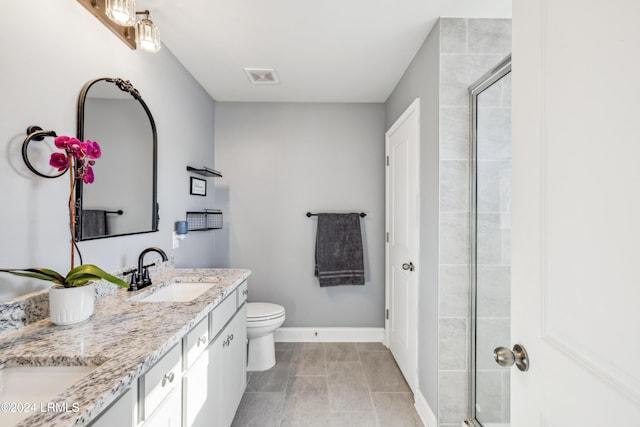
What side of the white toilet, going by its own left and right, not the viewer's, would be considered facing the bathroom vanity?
right

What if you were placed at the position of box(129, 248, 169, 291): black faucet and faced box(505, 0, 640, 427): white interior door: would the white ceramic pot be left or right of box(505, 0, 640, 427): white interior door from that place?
right

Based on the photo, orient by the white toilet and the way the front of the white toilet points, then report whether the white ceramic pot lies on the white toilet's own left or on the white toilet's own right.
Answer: on the white toilet's own right

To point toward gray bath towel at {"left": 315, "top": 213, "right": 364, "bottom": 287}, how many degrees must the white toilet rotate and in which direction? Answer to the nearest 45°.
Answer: approximately 45° to its left
